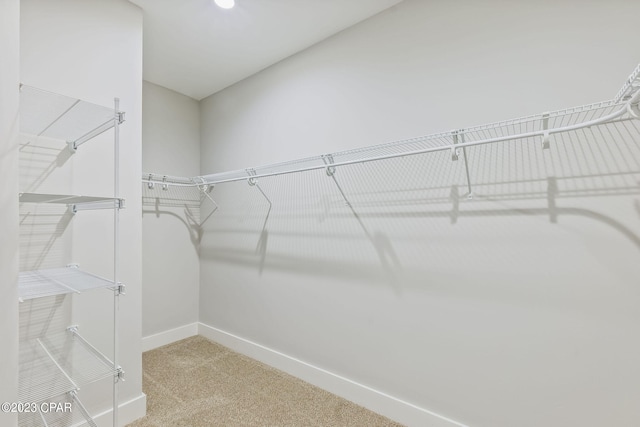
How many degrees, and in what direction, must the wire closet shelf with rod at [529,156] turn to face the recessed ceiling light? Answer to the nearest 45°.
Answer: approximately 45° to its right

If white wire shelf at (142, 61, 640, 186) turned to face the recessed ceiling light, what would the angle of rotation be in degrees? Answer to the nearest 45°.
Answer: approximately 45° to its right

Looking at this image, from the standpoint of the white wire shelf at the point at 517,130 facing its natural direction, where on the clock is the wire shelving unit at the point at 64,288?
The wire shelving unit is roughly at 1 o'clock from the white wire shelf.

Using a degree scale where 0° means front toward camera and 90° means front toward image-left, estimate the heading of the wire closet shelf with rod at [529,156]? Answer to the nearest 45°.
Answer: approximately 45°
